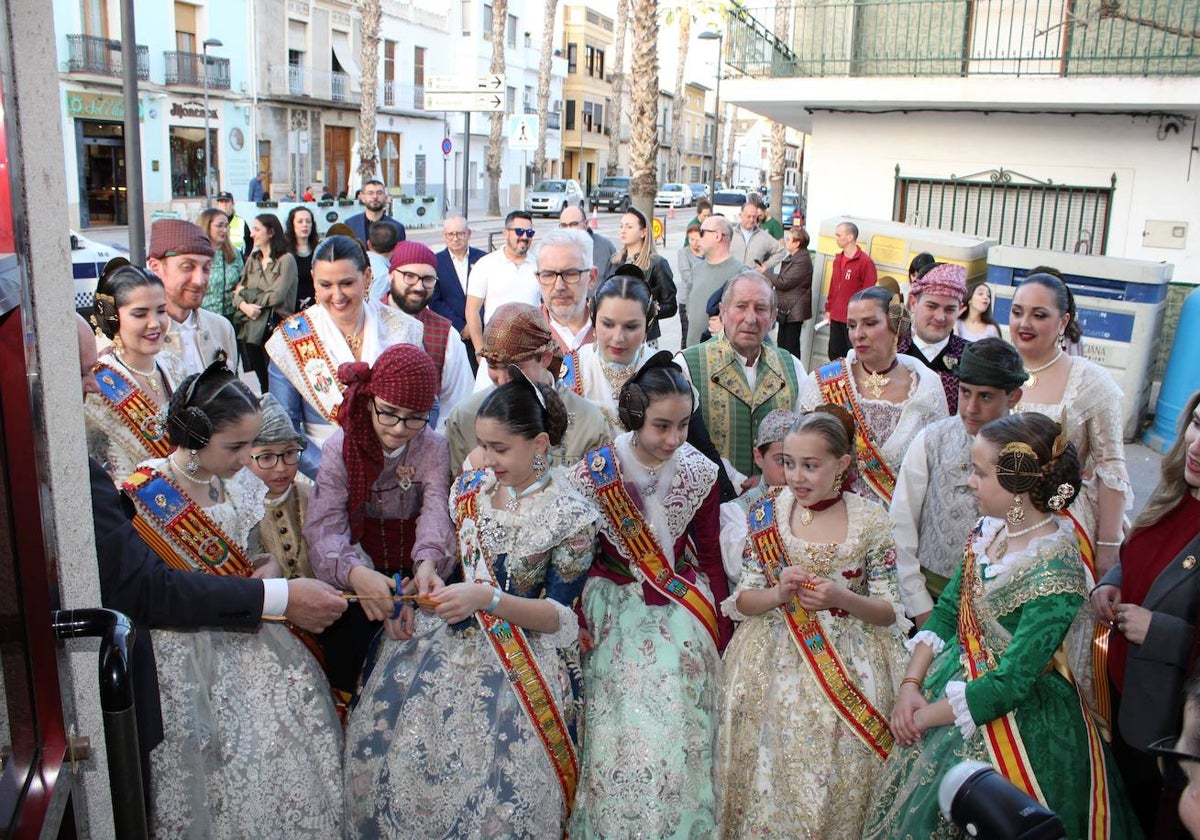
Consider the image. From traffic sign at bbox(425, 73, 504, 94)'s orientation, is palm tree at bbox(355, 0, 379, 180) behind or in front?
behind

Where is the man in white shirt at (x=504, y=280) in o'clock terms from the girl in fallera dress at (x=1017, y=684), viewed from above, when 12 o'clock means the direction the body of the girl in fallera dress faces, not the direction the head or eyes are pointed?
The man in white shirt is roughly at 3 o'clock from the girl in fallera dress.

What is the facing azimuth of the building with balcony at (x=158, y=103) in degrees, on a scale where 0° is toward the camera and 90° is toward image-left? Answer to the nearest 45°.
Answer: approximately 315°

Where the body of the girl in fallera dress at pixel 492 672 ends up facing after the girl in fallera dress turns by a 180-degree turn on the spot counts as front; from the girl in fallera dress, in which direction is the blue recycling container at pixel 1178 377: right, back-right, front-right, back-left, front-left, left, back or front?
front

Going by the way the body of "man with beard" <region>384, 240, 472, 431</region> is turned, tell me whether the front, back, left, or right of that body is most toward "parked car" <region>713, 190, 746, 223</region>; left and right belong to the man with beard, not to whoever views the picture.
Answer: back

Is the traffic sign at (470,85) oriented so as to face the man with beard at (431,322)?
yes

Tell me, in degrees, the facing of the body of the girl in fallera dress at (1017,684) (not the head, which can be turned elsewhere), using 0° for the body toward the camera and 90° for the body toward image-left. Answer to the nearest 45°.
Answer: approximately 45°
